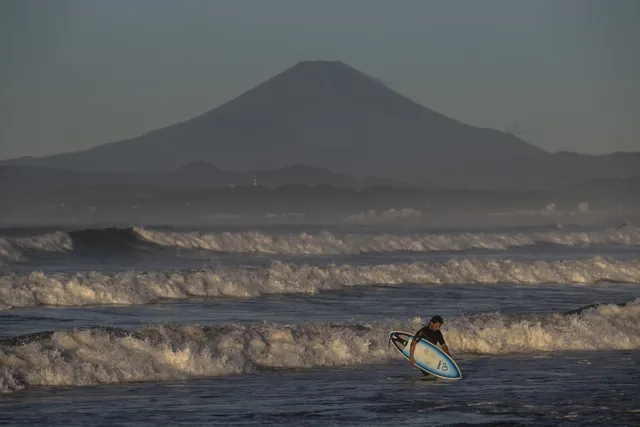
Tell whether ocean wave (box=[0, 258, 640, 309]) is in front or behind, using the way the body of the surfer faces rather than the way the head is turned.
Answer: behind

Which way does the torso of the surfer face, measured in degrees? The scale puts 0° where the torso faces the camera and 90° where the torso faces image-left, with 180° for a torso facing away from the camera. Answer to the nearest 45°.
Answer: approximately 315°

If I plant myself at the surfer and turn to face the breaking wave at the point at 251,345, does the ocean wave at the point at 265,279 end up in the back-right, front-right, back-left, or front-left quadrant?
front-right

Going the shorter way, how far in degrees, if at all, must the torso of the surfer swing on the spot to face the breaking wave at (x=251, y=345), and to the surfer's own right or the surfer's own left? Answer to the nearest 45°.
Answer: approximately 135° to the surfer's own right
